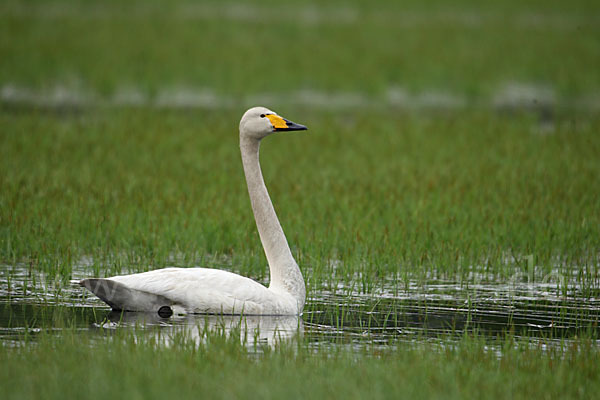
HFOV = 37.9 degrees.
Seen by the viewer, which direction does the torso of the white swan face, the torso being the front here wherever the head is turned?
to the viewer's right
